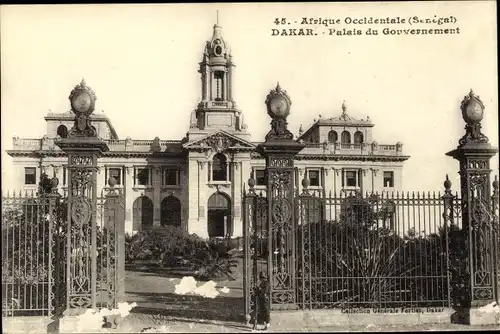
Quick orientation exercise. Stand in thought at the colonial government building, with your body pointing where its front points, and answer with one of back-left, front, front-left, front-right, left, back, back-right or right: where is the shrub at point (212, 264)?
front

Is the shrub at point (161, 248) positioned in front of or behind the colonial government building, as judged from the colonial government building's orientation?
in front

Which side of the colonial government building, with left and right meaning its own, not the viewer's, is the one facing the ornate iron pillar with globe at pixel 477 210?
front

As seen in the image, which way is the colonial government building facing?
toward the camera

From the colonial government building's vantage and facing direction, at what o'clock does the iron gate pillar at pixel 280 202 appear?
The iron gate pillar is roughly at 12 o'clock from the colonial government building.

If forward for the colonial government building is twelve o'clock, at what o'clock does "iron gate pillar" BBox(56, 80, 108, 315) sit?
The iron gate pillar is roughly at 12 o'clock from the colonial government building.

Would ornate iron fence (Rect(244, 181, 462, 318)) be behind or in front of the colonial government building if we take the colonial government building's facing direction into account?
in front

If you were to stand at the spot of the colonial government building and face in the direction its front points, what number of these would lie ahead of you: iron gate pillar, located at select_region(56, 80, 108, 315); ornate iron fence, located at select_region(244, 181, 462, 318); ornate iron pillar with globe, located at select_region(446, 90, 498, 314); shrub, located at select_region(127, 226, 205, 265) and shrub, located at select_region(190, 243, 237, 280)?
5
